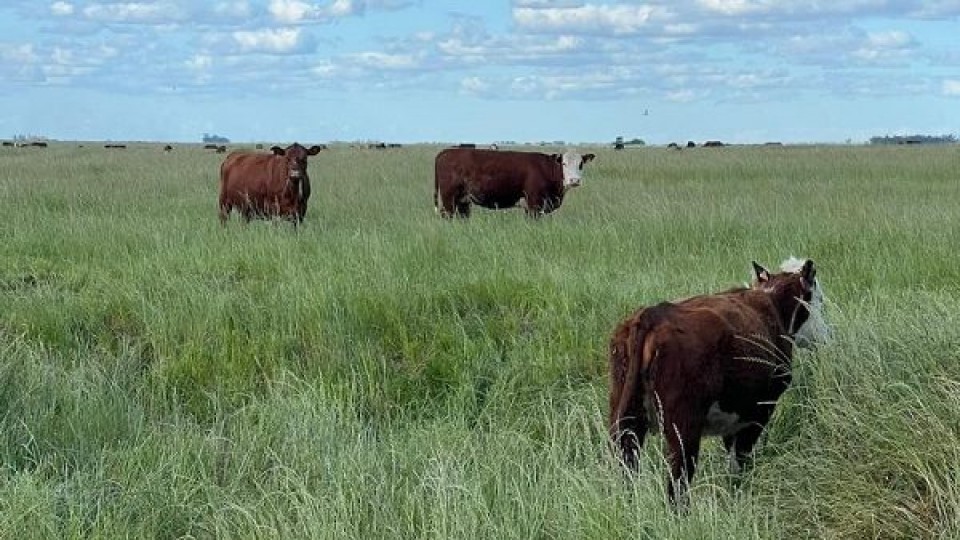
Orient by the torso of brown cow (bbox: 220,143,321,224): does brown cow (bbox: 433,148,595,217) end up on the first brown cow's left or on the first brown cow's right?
on the first brown cow's left

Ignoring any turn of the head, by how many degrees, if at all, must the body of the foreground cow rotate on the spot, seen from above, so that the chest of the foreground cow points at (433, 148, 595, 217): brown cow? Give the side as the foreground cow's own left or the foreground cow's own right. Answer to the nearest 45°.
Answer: approximately 45° to the foreground cow's own left

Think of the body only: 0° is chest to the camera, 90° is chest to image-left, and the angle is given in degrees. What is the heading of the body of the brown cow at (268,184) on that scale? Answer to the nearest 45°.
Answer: approximately 315°

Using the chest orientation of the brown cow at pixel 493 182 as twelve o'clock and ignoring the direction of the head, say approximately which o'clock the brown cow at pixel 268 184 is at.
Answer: the brown cow at pixel 268 184 is roughly at 5 o'clock from the brown cow at pixel 493 182.

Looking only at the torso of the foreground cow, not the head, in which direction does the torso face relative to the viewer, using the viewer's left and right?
facing away from the viewer and to the right of the viewer

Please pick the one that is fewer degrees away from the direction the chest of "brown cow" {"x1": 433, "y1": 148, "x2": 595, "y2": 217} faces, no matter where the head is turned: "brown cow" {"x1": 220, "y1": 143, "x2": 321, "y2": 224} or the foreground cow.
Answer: the foreground cow

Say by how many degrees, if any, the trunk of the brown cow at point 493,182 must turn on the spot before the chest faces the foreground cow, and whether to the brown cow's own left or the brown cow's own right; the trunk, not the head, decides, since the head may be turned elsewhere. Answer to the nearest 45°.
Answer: approximately 90° to the brown cow's own right

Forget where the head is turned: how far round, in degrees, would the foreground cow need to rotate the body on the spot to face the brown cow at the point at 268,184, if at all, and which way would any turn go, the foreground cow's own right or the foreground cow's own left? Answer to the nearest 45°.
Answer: approximately 90° to the foreground cow's own left

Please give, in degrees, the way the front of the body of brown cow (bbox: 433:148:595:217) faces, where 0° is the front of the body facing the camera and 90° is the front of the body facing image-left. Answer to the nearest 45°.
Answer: approximately 270°
